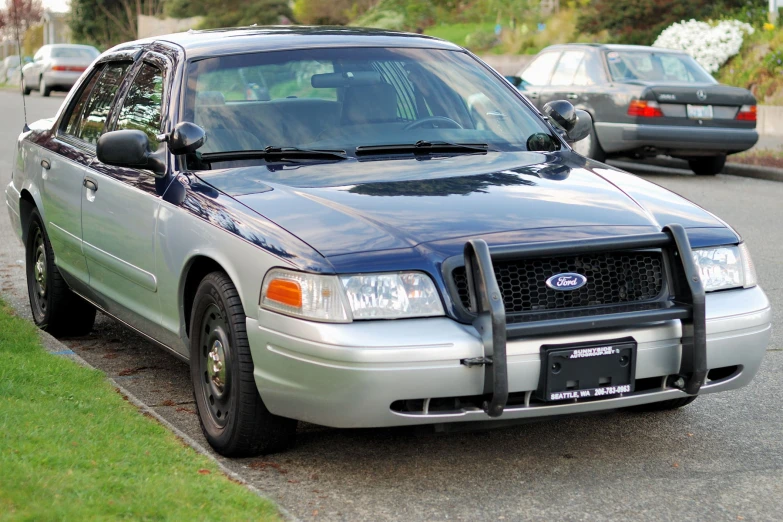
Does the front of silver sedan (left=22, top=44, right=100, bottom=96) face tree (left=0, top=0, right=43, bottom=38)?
no

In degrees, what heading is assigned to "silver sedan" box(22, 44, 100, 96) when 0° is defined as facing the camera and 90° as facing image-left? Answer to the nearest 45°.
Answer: approximately 135°

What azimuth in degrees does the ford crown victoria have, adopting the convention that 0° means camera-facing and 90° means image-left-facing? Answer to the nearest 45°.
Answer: approximately 315°

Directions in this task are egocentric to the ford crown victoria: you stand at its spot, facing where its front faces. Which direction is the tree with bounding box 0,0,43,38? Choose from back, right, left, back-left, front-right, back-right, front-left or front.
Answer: back

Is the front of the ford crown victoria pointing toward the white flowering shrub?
no

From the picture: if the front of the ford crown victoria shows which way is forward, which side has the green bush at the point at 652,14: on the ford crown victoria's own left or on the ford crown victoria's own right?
on the ford crown victoria's own left

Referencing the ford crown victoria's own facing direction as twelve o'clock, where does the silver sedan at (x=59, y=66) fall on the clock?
The silver sedan is roughly at 7 o'clock from the ford crown victoria.

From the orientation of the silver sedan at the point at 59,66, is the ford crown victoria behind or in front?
behind

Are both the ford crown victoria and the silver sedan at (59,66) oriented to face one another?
no

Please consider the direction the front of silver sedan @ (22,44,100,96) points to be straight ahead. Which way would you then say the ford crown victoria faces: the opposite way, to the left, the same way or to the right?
the opposite way
